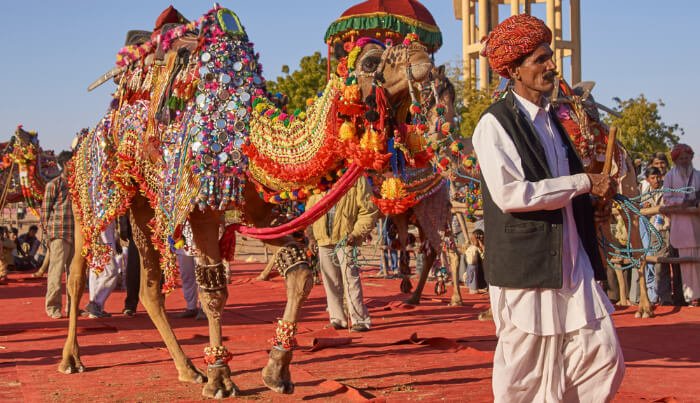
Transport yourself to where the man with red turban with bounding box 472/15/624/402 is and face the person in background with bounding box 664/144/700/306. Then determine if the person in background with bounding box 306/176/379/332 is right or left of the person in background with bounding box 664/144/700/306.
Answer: left

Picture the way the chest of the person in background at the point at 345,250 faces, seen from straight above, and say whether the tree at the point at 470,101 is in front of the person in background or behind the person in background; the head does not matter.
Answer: behind

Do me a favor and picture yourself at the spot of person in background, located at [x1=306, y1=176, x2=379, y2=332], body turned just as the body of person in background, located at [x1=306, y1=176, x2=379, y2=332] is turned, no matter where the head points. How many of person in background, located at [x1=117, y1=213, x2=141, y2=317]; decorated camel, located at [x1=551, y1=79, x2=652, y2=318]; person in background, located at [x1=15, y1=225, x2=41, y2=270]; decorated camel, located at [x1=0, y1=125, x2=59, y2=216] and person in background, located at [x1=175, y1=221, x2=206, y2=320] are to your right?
4

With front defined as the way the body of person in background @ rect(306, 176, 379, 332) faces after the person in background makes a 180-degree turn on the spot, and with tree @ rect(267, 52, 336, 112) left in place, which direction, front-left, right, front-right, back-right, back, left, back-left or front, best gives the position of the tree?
front-left

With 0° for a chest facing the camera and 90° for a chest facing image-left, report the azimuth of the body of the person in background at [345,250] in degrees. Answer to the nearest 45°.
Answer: approximately 45°

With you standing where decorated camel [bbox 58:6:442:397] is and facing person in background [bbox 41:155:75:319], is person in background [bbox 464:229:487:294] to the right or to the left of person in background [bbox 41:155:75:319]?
right

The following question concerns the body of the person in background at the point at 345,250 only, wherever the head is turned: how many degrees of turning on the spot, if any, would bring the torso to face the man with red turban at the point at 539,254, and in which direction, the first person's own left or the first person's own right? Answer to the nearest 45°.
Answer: approximately 45° to the first person's own left

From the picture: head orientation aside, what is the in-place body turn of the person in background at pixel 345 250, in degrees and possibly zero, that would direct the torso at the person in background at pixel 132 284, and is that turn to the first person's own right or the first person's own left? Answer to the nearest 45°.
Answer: approximately 90° to the first person's own right

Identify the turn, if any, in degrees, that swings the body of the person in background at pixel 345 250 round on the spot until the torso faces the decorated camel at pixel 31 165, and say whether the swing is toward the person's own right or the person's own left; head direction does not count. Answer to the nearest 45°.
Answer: approximately 90° to the person's own right
